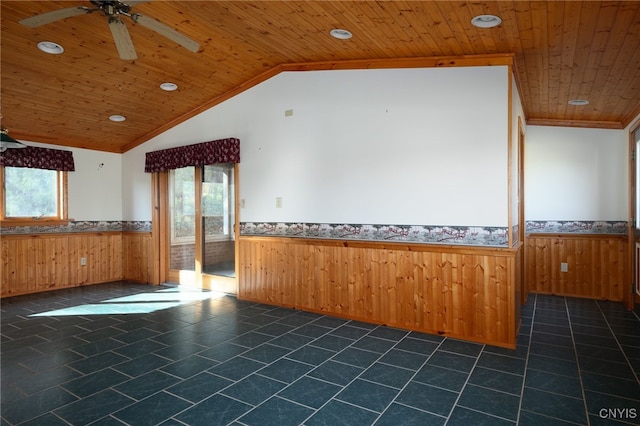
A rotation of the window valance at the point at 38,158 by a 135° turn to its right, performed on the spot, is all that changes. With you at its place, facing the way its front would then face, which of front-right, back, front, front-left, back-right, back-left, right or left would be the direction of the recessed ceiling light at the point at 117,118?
back

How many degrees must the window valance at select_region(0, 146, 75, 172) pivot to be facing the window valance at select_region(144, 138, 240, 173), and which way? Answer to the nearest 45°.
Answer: approximately 45° to its left

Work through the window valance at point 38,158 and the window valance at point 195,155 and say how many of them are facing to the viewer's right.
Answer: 0

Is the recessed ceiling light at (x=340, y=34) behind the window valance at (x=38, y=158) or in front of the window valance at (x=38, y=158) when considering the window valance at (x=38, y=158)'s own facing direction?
in front

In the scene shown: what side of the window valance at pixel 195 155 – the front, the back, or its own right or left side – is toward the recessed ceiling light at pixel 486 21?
left

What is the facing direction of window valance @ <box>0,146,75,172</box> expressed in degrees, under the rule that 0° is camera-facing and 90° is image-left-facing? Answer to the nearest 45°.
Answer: approximately 0°

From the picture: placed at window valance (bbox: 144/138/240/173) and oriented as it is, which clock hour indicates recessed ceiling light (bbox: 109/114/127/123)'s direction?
The recessed ceiling light is roughly at 2 o'clock from the window valance.

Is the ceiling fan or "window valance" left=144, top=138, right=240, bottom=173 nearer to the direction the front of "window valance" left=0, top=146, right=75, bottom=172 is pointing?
the ceiling fan

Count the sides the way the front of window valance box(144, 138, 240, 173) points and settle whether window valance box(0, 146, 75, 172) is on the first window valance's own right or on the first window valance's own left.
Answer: on the first window valance's own right

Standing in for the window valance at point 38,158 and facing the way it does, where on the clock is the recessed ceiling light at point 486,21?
The recessed ceiling light is roughly at 11 o'clock from the window valance.

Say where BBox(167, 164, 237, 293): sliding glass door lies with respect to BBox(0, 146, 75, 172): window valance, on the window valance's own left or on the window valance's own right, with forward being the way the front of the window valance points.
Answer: on the window valance's own left

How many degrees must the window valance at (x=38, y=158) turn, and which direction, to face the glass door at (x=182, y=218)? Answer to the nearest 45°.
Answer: approximately 90° to its left

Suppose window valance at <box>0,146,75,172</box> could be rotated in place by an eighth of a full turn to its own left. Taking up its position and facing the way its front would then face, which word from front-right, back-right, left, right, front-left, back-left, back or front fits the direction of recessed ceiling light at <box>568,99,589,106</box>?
front
